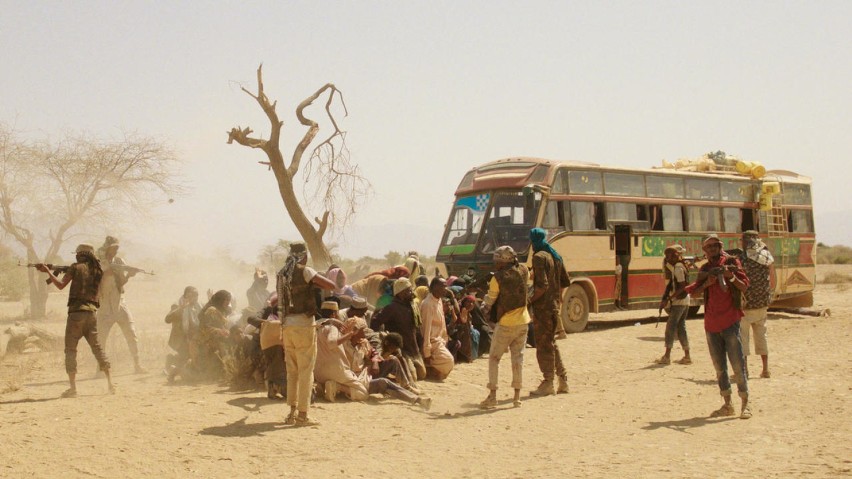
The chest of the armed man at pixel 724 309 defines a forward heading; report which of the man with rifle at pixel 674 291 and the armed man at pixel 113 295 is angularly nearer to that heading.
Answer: the armed man

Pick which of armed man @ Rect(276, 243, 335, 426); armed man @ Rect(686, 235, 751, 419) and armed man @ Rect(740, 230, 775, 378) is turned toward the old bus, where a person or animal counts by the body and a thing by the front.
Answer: armed man @ Rect(276, 243, 335, 426)

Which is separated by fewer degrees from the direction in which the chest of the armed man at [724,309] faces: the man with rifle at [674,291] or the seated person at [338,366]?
the seated person

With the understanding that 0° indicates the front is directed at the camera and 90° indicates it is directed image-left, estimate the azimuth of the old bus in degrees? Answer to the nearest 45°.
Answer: approximately 45°

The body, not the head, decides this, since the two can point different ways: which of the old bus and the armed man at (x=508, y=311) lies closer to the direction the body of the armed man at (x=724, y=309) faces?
the armed man

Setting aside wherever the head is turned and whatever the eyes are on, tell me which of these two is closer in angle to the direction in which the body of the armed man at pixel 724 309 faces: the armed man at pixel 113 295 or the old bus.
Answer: the armed man

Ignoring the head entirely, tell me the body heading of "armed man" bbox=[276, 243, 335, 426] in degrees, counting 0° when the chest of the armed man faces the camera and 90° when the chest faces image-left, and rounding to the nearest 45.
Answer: approximately 225°

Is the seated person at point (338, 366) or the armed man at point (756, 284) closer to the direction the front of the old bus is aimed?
the seated person

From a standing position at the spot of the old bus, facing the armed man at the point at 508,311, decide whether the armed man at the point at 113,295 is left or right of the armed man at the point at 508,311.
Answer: right

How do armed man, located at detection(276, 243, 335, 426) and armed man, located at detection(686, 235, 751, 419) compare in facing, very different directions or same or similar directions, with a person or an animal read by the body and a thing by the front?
very different directions

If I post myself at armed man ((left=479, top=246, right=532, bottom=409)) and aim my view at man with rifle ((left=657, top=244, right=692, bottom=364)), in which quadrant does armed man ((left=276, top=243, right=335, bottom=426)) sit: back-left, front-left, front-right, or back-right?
back-left
